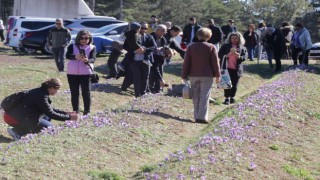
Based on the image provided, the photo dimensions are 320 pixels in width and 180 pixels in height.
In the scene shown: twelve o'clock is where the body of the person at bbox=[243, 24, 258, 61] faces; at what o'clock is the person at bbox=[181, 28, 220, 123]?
the person at bbox=[181, 28, 220, 123] is roughly at 12 o'clock from the person at bbox=[243, 24, 258, 61].

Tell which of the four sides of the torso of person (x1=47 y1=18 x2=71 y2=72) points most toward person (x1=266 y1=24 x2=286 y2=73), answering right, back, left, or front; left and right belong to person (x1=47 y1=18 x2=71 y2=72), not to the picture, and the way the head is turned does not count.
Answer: left

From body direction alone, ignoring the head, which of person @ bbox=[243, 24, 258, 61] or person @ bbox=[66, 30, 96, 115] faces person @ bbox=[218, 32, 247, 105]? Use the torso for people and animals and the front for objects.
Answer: person @ bbox=[243, 24, 258, 61]

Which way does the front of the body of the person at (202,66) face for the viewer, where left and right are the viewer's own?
facing away from the viewer

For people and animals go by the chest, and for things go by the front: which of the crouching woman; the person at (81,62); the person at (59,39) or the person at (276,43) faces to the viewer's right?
the crouching woman

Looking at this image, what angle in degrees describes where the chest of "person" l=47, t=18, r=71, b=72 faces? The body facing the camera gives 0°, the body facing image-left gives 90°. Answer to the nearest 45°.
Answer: approximately 0°

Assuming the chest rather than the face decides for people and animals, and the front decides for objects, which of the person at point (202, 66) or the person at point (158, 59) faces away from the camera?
the person at point (202, 66)

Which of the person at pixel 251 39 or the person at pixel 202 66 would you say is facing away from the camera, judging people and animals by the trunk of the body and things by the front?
the person at pixel 202 66
